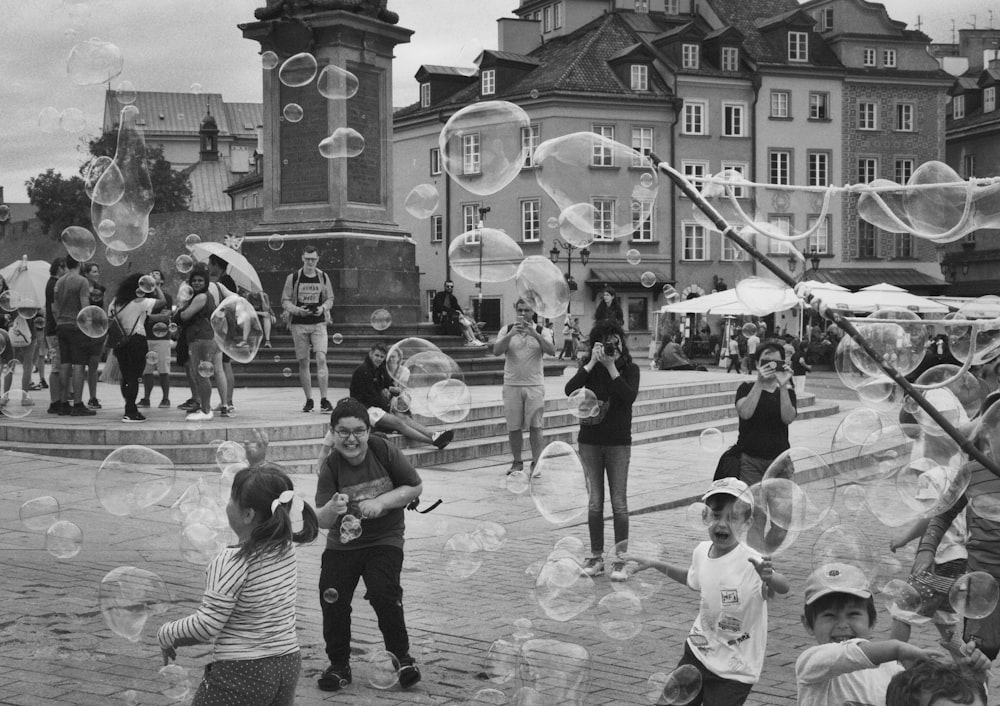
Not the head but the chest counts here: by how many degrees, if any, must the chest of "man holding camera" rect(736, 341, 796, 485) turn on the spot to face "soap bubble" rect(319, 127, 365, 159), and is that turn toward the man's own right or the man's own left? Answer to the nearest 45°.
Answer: approximately 135° to the man's own right

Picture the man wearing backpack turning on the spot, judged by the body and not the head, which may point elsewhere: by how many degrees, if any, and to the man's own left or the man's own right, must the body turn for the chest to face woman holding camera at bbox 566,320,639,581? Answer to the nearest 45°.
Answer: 0° — they already face them

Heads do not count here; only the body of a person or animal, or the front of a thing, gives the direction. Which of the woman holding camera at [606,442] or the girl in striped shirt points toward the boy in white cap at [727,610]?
the woman holding camera

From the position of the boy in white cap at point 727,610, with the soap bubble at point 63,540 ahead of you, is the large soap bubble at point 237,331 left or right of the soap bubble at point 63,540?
right

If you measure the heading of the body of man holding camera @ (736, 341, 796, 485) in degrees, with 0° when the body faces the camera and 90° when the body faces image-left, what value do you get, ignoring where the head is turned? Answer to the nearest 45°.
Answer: approximately 0°

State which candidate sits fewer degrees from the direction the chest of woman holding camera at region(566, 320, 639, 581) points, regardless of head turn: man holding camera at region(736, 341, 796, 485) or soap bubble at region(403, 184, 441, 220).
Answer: the man holding camera

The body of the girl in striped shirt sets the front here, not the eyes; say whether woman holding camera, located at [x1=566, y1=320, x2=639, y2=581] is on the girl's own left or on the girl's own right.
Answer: on the girl's own right

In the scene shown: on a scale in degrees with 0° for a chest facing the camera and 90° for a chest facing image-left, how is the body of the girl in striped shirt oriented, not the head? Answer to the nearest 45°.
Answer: approximately 135°
